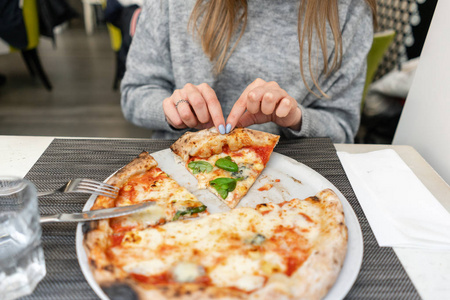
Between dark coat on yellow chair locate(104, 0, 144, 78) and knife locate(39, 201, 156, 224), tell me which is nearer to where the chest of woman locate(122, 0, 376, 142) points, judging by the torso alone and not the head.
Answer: the knife

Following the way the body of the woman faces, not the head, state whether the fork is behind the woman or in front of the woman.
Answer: in front

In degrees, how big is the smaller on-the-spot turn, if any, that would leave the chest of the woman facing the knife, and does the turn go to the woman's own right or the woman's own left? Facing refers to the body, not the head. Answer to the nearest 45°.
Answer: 0° — they already face it

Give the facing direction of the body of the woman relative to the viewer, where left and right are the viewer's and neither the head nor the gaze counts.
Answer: facing the viewer

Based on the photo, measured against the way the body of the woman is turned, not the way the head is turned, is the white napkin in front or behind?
in front

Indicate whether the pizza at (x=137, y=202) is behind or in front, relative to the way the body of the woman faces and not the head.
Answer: in front

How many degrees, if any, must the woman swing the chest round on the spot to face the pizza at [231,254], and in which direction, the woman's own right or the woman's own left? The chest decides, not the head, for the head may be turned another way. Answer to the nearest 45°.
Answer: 0° — they already face it
